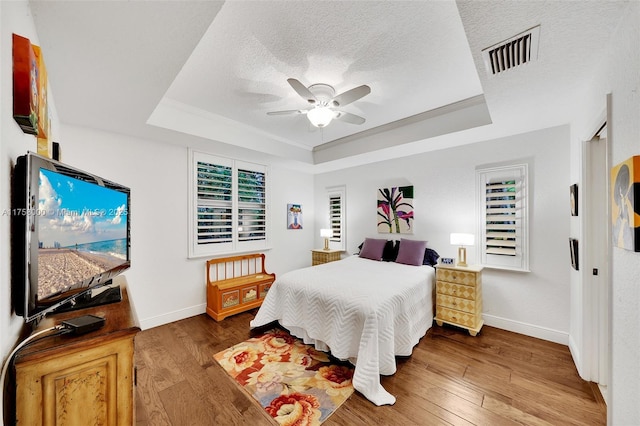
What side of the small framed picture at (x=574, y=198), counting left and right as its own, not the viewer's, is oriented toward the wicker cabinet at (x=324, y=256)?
front

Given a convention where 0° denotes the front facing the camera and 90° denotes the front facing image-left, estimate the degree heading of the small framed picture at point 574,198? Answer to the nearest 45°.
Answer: approximately 90°

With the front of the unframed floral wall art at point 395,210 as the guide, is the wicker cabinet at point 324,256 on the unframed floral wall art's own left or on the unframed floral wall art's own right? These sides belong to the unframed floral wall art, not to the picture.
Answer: on the unframed floral wall art's own right

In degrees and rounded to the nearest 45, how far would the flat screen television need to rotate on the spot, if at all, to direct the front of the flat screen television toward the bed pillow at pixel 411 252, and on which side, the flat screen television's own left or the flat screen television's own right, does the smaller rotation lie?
approximately 45° to the flat screen television's own left

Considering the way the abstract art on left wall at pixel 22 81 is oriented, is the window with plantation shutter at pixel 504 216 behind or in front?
in front

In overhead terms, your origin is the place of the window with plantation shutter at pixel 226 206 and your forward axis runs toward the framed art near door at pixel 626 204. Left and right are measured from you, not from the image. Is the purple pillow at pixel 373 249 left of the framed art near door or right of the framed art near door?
left

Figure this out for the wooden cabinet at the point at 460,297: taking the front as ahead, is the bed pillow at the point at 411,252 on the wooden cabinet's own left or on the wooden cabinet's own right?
on the wooden cabinet's own right

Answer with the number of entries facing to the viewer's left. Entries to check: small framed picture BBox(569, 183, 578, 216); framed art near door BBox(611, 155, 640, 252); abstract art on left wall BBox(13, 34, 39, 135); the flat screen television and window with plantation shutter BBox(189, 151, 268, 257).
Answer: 2

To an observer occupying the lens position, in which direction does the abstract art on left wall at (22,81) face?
facing to the right of the viewer

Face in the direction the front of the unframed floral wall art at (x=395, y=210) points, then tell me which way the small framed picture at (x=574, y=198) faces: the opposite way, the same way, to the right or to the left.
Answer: to the right
